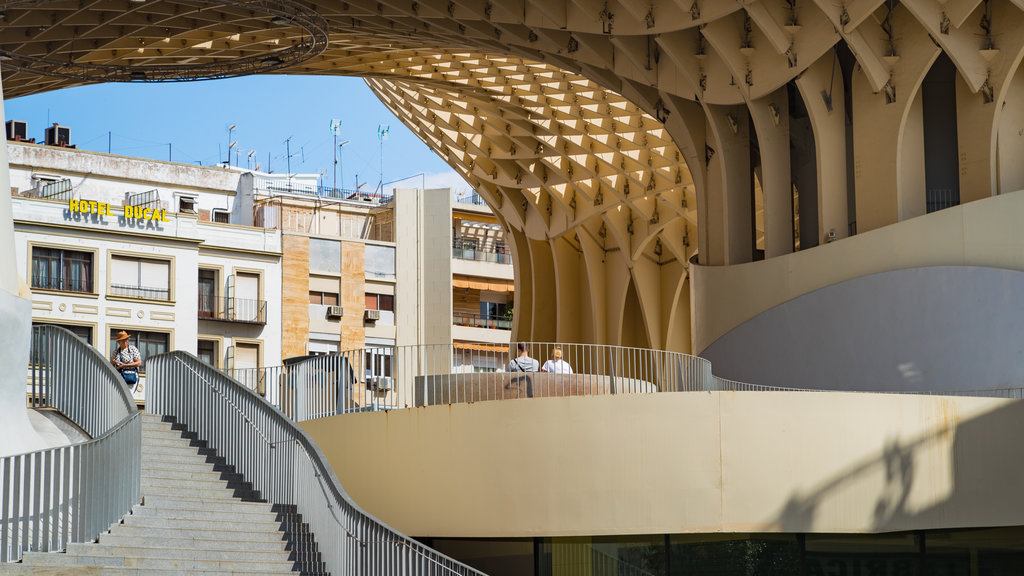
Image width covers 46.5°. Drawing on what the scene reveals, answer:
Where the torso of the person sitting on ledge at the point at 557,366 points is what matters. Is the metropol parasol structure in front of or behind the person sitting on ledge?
in front

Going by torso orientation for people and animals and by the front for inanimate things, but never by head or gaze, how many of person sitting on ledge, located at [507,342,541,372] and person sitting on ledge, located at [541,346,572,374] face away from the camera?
2

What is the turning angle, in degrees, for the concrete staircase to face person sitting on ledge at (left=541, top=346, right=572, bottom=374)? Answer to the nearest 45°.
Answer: approximately 135° to its left

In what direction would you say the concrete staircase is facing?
toward the camera

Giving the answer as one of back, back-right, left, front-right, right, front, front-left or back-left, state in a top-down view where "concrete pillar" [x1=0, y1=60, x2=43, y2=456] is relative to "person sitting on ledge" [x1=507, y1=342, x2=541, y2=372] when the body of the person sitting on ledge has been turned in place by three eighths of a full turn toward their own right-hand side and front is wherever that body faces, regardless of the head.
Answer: right

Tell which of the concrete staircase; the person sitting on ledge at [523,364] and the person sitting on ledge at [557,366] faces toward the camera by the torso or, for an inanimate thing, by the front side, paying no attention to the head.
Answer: the concrete staircase

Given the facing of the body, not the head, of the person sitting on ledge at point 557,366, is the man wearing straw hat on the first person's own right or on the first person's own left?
on the first person's own left

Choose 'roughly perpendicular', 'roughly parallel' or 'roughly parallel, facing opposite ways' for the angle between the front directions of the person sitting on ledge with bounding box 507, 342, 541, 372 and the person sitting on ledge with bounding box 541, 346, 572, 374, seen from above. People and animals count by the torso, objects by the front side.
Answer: roughly parallel

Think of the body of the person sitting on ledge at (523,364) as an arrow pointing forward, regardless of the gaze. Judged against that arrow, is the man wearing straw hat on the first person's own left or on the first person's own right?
on the first person's own left

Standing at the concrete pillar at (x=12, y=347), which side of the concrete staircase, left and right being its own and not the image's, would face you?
right

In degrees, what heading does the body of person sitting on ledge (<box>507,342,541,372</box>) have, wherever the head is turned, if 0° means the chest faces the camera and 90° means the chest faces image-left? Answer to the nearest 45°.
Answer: approximately 180°

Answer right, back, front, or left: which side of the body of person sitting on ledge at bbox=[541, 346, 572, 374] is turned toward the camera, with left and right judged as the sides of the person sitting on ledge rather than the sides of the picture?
back

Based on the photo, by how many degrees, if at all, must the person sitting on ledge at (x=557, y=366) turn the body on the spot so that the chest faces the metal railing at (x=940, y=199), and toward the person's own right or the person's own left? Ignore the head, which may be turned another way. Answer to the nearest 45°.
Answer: approximately 45° to the person's own right

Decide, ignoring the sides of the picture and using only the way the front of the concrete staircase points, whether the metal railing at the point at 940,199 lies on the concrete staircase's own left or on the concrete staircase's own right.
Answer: on the concrete staircase's own left
